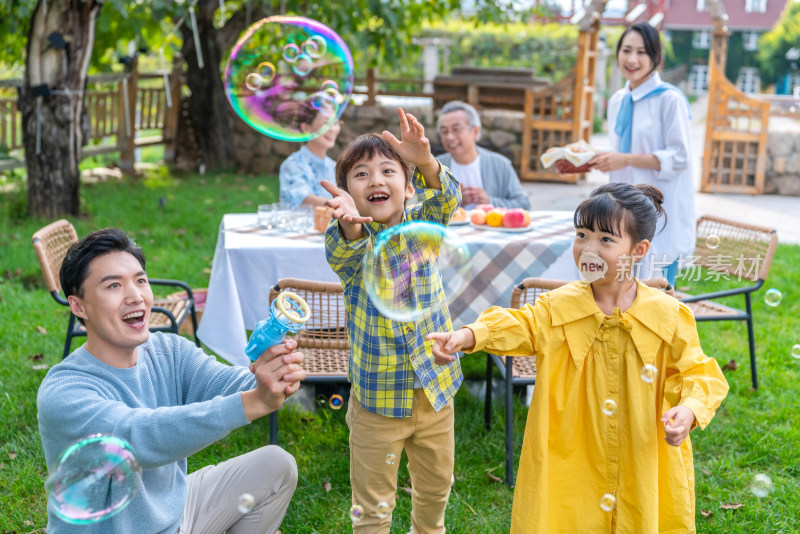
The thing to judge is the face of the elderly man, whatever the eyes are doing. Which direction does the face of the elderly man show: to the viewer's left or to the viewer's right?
to the viewer's left

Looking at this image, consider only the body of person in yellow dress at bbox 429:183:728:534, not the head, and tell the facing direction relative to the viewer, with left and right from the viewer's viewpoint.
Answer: facing the viewer

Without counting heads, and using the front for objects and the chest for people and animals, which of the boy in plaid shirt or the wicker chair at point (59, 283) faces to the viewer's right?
the wicker chair

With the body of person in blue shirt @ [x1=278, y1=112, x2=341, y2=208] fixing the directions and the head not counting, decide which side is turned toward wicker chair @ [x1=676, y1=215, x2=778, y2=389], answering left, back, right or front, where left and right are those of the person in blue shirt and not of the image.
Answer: front

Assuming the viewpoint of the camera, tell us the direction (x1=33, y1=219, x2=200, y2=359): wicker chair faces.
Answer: facing to the right of the viewer

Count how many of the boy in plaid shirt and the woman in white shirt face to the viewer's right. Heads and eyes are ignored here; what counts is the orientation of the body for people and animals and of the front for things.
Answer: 0

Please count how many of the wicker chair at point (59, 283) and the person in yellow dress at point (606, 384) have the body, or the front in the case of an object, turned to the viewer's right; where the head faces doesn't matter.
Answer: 1

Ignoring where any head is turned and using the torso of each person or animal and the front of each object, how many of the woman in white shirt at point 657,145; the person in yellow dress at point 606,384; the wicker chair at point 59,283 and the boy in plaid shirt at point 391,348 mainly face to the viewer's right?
1

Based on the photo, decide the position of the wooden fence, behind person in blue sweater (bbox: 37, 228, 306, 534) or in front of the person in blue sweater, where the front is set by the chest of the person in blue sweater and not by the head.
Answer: behind

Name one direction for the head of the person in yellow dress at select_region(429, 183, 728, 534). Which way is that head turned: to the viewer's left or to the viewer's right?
to the viewer's left

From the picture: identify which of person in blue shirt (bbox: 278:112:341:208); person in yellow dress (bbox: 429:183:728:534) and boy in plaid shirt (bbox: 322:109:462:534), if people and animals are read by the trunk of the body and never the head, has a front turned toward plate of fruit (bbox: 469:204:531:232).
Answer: the person in blue shirt

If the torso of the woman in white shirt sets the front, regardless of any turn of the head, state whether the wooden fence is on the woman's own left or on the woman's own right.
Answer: on the woman's own right

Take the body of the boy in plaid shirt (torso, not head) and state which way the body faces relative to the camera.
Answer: toward the camera
